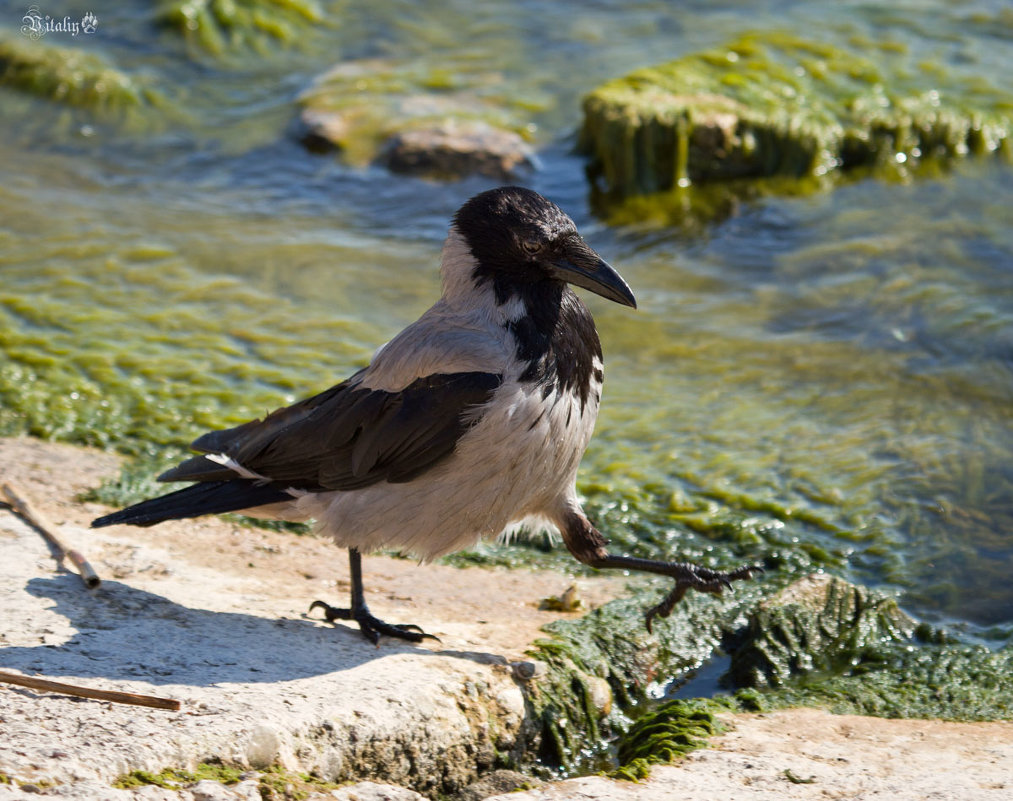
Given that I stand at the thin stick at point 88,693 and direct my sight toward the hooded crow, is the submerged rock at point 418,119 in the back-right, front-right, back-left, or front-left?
front-left

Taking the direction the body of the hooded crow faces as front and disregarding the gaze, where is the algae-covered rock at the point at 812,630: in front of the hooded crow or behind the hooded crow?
in front

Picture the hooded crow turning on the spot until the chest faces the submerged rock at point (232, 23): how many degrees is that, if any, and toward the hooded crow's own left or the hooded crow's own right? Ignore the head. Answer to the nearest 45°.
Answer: approximately 90° to the hooded crow's own left

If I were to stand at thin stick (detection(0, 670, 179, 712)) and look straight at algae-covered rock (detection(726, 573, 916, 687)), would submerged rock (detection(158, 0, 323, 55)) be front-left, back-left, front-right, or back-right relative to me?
front-left

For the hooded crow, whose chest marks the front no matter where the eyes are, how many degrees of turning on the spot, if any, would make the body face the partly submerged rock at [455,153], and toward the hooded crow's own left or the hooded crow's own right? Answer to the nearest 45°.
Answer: approximately 90° to the hooded crow's own left

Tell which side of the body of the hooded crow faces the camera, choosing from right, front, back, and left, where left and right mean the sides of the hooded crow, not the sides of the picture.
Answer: right

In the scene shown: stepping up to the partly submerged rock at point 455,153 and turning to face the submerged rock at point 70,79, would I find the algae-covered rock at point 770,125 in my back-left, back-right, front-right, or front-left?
back-right

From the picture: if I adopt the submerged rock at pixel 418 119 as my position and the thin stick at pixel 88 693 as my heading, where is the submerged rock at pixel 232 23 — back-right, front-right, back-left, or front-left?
back-right

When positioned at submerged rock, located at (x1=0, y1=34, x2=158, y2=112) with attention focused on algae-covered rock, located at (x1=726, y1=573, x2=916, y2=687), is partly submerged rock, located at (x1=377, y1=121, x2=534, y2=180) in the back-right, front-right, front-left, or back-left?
front-left

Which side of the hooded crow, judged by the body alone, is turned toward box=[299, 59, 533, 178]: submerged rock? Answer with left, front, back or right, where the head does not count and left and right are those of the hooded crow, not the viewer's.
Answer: left

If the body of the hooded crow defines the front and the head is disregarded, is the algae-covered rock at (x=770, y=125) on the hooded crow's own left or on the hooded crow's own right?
on the hooded crow's own left

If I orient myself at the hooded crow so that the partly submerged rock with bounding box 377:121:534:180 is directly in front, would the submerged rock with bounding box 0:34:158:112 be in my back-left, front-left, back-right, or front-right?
front-left
